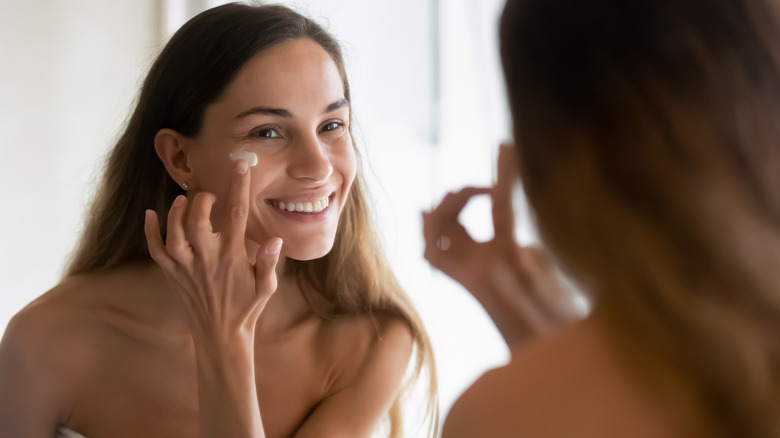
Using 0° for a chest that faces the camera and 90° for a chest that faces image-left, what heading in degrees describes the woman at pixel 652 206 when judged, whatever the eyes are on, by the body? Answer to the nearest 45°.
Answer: approximately 135°

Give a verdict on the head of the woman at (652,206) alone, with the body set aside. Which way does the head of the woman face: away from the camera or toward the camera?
away from the camera
